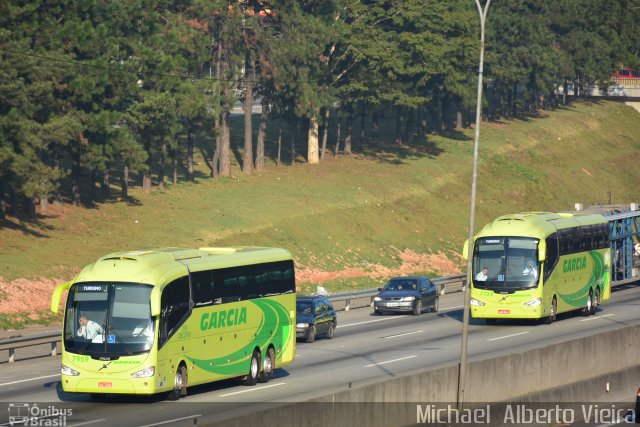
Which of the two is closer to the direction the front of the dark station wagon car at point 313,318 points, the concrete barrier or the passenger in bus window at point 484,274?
the concrete barrier

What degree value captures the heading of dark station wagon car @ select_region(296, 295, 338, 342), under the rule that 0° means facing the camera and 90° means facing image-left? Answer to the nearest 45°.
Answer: approximately 45°

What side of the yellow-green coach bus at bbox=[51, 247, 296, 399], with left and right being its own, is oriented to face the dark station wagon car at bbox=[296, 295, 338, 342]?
back

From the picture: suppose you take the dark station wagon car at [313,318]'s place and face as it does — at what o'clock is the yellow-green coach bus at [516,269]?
The yellow-green coach bus is roughly at 7 o'clock from the dark station wagon car.

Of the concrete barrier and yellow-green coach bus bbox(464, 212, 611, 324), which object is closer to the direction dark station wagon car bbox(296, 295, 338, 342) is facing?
the concrete barrier

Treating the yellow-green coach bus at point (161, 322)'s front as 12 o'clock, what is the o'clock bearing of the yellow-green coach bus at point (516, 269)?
the yellow-green coach bus at point (516, 269) is roughly at 6 o'clock from the yellow-green coach bus at point (161, 322).

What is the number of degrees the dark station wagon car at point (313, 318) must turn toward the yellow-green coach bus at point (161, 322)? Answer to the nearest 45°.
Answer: approximately 45° to its left

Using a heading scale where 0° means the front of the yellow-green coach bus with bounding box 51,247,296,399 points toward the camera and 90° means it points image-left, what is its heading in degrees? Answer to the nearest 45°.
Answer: approximately 45°

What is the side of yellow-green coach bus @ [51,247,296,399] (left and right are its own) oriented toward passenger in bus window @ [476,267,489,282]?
back
